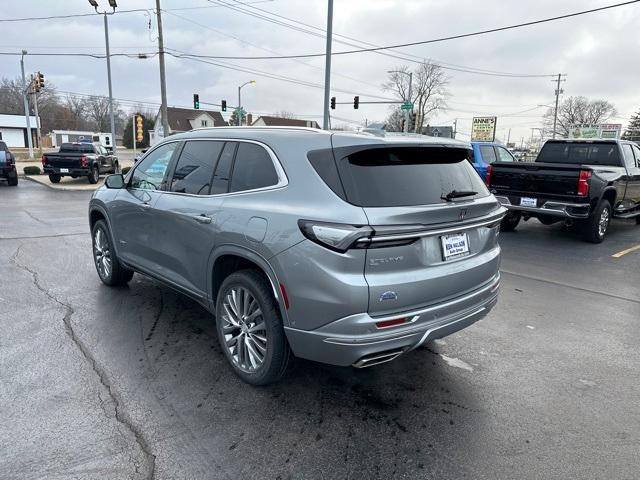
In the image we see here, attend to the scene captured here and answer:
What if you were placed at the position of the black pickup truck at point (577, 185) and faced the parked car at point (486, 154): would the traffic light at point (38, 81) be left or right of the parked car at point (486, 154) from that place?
left

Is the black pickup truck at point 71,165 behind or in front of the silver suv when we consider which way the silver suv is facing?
in front

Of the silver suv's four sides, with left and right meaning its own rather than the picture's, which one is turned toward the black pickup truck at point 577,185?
right

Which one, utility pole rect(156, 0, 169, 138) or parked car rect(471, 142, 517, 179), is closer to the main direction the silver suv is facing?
the utility pole

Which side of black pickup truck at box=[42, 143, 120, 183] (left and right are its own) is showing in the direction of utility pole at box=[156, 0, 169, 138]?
front

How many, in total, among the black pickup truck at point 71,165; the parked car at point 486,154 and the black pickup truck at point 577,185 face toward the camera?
0

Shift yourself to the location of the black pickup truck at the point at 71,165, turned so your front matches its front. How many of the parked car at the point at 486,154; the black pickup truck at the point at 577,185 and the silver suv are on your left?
0

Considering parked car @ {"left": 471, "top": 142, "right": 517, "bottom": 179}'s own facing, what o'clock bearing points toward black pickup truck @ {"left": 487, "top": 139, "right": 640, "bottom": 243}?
The black pickup truck is roughly at 4 o'clock from the parked car.

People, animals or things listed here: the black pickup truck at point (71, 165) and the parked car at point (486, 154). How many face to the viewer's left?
0

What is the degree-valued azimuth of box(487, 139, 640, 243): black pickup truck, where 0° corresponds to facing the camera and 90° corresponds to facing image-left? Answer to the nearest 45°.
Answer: approximately 225°

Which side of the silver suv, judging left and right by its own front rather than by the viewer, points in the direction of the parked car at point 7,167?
front

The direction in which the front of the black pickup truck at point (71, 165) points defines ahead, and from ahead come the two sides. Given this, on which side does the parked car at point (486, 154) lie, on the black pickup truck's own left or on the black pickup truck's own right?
on the black pickup truck's own right

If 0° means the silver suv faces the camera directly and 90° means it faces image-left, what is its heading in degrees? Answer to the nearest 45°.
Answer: approximately 135°

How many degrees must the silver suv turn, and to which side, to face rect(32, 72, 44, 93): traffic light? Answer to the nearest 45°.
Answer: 0° — it already faces it

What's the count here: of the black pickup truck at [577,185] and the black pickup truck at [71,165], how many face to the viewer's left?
0

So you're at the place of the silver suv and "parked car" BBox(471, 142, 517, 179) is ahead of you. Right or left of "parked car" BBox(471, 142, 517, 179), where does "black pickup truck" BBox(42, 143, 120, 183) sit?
left

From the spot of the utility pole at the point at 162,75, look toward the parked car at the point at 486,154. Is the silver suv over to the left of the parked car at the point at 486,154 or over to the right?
right

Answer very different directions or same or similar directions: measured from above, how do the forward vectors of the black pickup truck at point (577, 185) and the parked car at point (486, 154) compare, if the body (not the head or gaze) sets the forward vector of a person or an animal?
same or similar directions

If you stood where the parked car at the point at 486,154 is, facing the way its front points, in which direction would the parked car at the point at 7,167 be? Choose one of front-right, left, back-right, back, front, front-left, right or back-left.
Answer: back-left

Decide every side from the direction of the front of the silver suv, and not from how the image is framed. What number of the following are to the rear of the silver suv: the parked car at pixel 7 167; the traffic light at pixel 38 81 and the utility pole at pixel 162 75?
0
